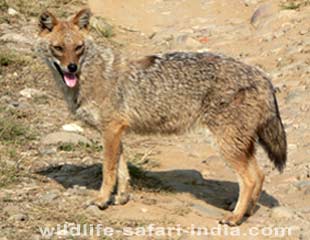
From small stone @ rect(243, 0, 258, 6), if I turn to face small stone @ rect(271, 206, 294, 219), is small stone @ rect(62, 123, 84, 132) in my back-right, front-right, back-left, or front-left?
front-right

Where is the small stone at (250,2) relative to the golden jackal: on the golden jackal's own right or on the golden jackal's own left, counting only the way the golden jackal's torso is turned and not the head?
on the golden jackal's own right

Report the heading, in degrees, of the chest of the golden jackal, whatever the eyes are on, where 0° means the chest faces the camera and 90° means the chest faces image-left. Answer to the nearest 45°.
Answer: approximately 90°

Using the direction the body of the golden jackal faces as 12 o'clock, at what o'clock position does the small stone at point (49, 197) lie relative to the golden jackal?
The small stone is roughly at 11 o'clock from the golden jackal.

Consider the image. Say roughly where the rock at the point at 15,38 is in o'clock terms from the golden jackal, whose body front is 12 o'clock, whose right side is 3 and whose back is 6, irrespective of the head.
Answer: The rock is roughly at 2 o'clock from the golden jackal.

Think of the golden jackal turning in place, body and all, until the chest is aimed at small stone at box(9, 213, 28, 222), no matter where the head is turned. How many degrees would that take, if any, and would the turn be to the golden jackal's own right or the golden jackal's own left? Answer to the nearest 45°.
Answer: approximately 45° to the golden jackal's own left

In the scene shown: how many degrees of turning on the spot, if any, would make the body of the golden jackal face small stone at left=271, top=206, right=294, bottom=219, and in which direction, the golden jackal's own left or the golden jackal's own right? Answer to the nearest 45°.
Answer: approximately 180°

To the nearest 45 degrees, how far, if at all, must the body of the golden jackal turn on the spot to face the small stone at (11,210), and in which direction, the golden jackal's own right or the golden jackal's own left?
approximately 45° to the golden jackal's own left

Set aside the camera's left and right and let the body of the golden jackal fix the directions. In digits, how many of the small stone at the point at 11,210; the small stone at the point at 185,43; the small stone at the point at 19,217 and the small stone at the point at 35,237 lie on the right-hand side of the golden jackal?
1

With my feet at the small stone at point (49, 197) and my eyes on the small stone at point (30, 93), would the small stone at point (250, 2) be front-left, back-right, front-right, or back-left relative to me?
front-right
